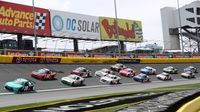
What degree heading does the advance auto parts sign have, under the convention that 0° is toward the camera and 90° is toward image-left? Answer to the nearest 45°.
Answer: approximately 315°

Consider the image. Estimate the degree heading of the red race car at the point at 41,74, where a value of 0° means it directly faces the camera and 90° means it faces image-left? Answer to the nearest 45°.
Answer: approximately 45°

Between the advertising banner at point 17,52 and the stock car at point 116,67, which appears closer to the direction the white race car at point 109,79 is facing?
the advertising banner

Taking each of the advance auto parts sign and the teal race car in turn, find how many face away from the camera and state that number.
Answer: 0

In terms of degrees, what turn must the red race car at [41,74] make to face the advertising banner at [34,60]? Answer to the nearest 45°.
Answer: approximately 135° to its right

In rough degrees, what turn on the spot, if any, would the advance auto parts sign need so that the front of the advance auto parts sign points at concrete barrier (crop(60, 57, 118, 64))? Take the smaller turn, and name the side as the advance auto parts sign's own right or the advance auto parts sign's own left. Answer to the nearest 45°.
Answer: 0° — it already faces it

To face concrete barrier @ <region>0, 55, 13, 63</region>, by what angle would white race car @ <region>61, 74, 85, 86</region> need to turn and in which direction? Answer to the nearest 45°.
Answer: approximately 45° to its right

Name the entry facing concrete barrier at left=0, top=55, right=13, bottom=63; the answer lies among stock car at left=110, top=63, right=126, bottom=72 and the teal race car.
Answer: the stock car

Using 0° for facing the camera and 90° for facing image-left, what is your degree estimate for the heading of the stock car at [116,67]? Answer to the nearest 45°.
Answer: approximately 45°

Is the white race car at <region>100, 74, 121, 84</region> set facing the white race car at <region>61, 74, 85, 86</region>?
yes
